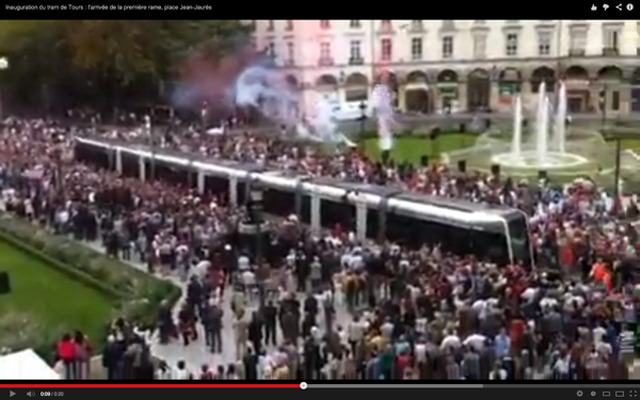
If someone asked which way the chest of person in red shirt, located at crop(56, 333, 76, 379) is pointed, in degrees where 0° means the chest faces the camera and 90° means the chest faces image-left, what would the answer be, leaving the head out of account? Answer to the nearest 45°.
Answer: approximately 180°

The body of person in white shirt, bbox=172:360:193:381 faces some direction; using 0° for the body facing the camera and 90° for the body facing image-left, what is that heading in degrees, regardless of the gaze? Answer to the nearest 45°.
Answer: approximately 180°

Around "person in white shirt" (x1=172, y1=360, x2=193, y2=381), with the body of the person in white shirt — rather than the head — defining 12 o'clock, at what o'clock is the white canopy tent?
The white canopy tent is roughly at 9 o'clock from the person in white shirt.

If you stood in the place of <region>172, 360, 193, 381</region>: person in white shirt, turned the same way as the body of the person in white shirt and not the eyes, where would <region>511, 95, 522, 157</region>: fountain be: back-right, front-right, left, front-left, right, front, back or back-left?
right

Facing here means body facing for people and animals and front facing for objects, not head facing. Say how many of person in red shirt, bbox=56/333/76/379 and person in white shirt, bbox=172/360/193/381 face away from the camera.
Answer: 2
